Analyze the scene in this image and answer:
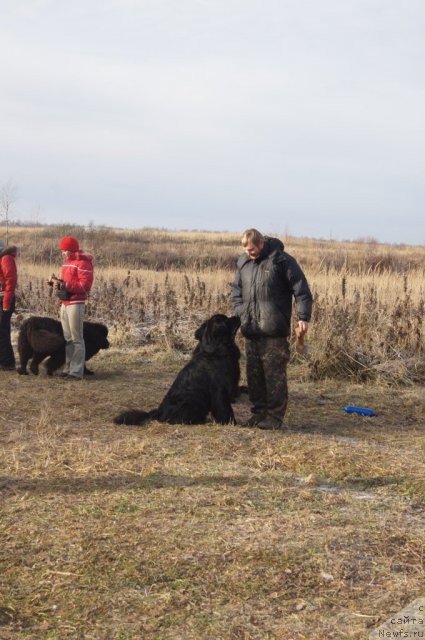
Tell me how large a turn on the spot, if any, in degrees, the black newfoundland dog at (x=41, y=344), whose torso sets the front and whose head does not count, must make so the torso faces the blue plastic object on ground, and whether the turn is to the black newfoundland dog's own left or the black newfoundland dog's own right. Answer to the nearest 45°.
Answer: approximately 45° to the black newfoundland dog's own right

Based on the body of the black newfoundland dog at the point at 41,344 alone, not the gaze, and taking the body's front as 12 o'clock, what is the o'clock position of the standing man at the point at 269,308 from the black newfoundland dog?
The standing man is roughly at 2 o'clock from the black newfoundland dog.

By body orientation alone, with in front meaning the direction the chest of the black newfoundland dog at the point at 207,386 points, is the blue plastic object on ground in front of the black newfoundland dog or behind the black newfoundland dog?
in front

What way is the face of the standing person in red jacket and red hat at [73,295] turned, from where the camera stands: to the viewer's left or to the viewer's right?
to the viewer's left

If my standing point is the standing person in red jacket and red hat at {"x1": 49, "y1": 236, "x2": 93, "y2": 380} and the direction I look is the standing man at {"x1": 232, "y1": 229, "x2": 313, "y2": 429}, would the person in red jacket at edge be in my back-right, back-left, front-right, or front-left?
back-right

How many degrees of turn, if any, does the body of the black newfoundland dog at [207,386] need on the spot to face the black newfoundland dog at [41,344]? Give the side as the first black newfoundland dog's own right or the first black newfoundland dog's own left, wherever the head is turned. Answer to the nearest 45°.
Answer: approximately 135° to the first black newfoundland dog's own left

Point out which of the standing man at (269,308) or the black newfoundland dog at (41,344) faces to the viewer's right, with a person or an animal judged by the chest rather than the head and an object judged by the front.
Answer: the black newfoundland dog

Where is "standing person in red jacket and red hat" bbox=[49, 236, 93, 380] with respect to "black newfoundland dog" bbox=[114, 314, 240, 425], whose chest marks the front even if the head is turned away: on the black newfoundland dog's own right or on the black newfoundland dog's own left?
on the black newfoundland dog's own left

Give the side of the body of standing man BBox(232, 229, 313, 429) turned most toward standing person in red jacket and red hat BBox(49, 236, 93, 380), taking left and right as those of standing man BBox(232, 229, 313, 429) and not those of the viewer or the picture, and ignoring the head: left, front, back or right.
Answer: right

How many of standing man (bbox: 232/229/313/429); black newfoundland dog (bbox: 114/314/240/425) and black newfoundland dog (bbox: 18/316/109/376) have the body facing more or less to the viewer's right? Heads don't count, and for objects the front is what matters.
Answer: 2

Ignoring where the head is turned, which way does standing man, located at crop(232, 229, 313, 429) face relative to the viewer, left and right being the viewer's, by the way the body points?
facing the viewer and to the left of the viewer

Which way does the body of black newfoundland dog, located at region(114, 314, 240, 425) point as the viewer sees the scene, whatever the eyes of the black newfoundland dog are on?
to the viewer's right

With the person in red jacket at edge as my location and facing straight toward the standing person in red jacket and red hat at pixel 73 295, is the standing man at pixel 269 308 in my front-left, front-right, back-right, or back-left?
front-right

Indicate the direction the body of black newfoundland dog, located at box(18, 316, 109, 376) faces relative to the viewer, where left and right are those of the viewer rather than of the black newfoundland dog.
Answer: facing to the right of the viewer

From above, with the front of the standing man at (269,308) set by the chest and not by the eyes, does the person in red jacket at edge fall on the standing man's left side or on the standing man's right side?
on the standing man's right side

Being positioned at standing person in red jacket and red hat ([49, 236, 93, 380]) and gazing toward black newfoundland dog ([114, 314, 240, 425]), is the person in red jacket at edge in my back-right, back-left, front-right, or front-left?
back-right
